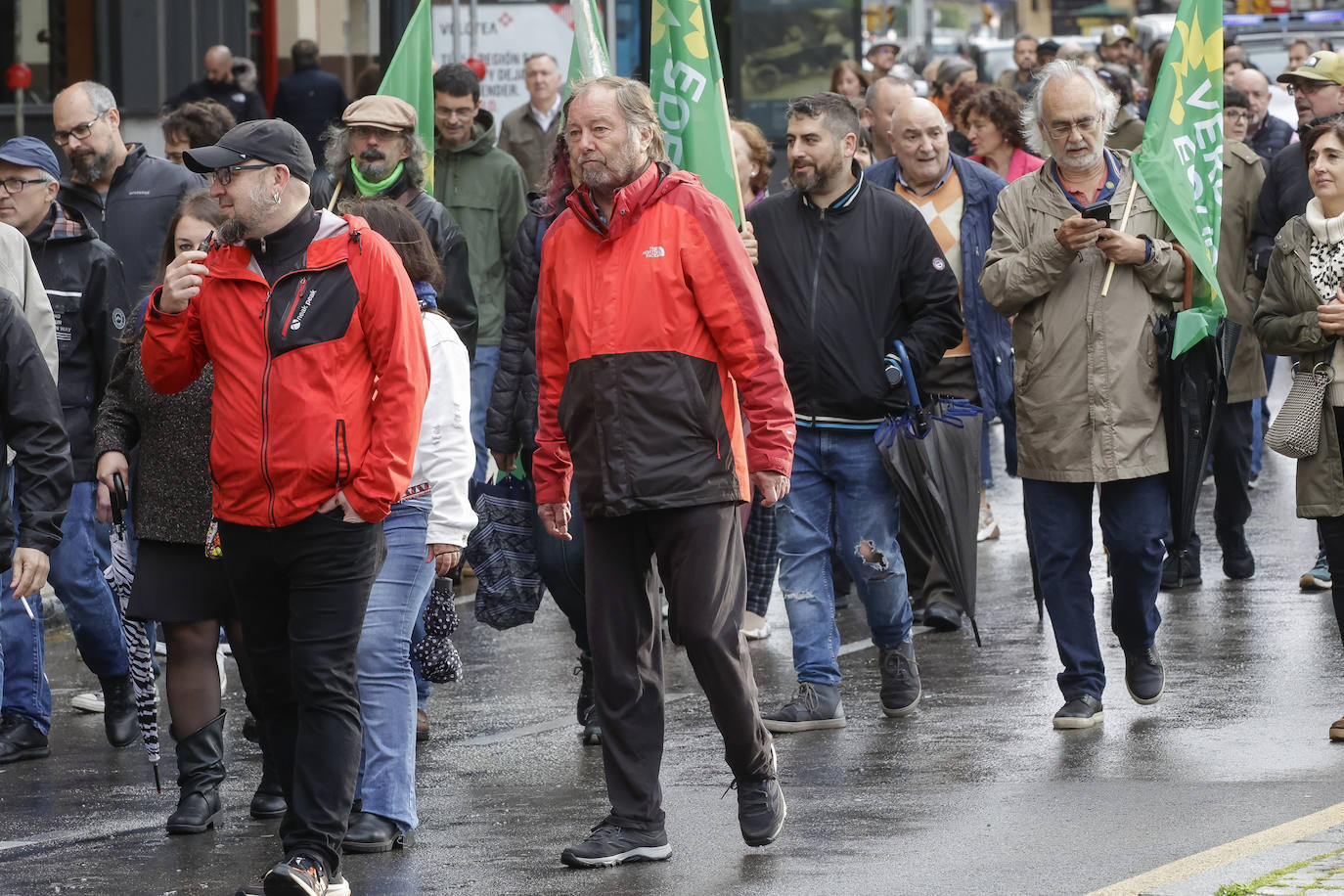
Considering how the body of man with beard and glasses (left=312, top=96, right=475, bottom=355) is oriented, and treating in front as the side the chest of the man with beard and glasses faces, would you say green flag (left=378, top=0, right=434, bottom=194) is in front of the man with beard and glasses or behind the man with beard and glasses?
behind

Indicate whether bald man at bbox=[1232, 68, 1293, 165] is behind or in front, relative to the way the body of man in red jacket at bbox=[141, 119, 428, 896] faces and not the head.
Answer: behind

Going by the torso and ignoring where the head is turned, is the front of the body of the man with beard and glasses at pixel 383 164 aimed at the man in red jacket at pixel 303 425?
yes

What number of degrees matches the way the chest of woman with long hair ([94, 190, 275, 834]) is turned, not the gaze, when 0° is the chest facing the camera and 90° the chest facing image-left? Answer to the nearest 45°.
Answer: approximately 0°

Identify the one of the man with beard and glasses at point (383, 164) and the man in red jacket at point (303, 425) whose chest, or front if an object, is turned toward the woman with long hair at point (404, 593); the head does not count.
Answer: the man with beard and glasses

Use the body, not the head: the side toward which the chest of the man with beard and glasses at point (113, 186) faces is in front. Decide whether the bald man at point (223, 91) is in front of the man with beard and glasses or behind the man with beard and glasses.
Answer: behind

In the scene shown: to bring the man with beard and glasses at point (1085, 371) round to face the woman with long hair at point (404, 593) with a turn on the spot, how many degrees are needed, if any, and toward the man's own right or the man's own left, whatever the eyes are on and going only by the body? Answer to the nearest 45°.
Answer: approximately 45° to the man's own right

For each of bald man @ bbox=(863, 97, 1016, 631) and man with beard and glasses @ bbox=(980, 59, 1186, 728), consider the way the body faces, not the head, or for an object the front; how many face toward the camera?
2
